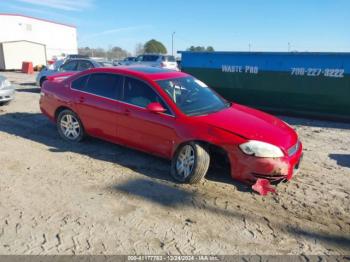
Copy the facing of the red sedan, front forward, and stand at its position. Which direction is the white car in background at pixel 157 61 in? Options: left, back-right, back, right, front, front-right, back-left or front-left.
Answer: back-left

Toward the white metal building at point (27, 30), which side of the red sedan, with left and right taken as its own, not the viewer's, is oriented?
back

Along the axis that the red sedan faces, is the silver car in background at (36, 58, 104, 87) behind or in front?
behind

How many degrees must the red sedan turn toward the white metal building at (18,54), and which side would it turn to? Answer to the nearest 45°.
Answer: approximately 180°

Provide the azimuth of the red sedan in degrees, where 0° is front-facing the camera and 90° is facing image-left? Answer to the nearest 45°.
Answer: approximately 315°
